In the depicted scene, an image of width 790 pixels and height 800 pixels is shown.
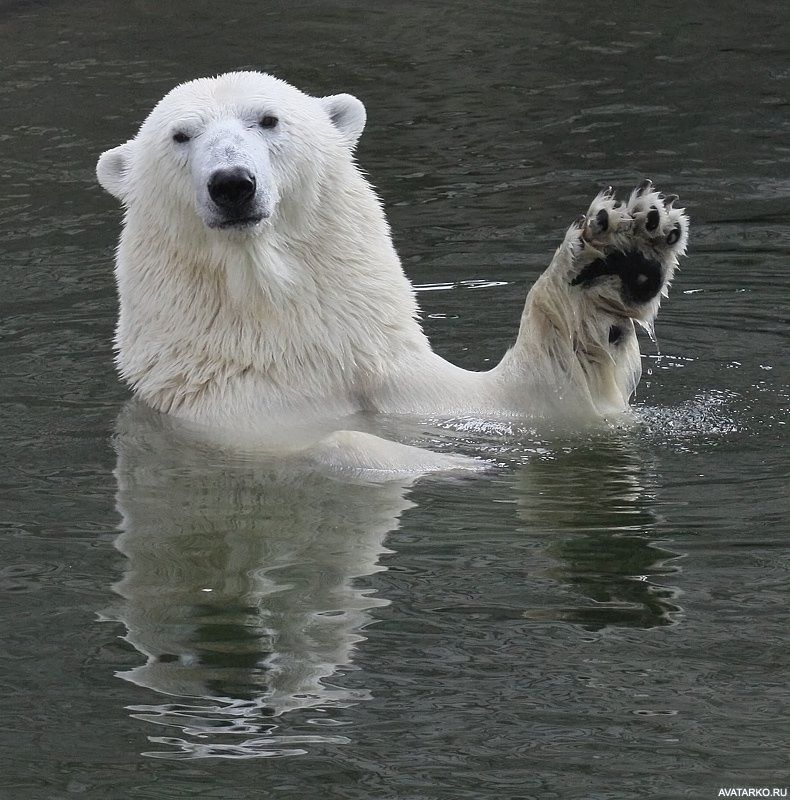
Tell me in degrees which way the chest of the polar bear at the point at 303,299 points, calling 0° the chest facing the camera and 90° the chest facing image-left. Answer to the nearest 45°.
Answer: approximately 0°
